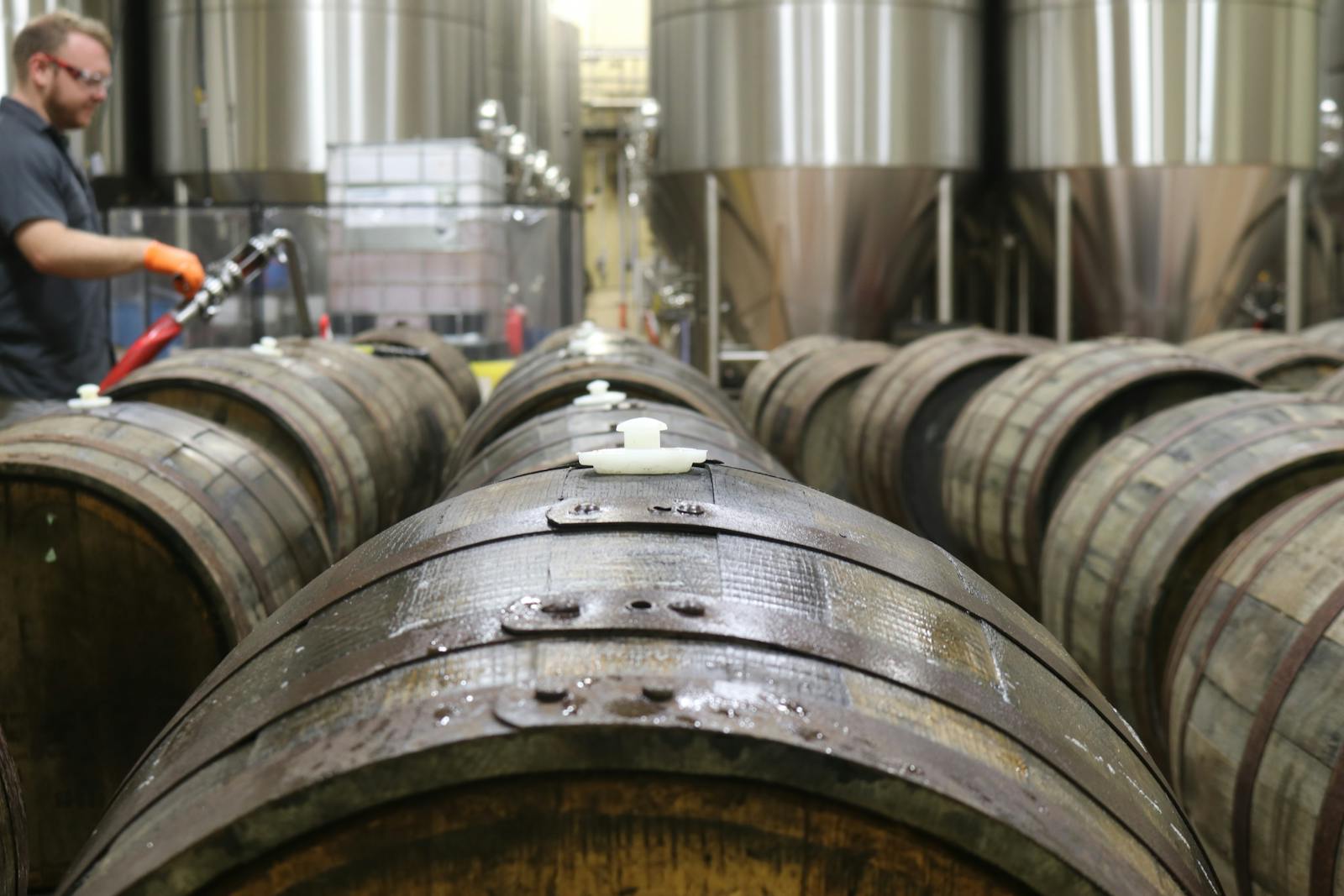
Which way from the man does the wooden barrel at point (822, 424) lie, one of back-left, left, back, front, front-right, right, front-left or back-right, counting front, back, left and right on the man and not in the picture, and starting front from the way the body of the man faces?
front-left

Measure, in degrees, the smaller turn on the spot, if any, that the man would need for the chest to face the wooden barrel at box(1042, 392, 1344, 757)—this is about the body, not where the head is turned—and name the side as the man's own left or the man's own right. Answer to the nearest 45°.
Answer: approximately 45° to the man's own right

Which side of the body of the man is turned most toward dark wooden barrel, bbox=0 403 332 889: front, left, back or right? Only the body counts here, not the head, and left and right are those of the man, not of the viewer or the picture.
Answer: right

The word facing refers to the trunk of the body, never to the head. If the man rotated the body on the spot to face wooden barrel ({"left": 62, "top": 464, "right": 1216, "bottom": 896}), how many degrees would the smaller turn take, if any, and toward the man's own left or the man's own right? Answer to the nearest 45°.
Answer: approximately 90° to the man's own right

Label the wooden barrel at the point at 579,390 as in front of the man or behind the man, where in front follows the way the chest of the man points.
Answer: in front

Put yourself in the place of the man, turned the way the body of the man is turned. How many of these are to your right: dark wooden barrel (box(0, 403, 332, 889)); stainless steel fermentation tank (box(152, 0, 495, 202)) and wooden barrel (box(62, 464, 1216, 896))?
2

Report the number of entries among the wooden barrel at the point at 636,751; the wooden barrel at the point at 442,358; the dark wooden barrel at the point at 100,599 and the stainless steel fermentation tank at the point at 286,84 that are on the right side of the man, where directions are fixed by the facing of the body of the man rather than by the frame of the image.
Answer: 2

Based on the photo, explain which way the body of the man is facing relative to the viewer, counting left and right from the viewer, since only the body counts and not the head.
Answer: facing to the right of the viewer

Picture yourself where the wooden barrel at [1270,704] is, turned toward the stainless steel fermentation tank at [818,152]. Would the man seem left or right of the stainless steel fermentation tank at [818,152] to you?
left
